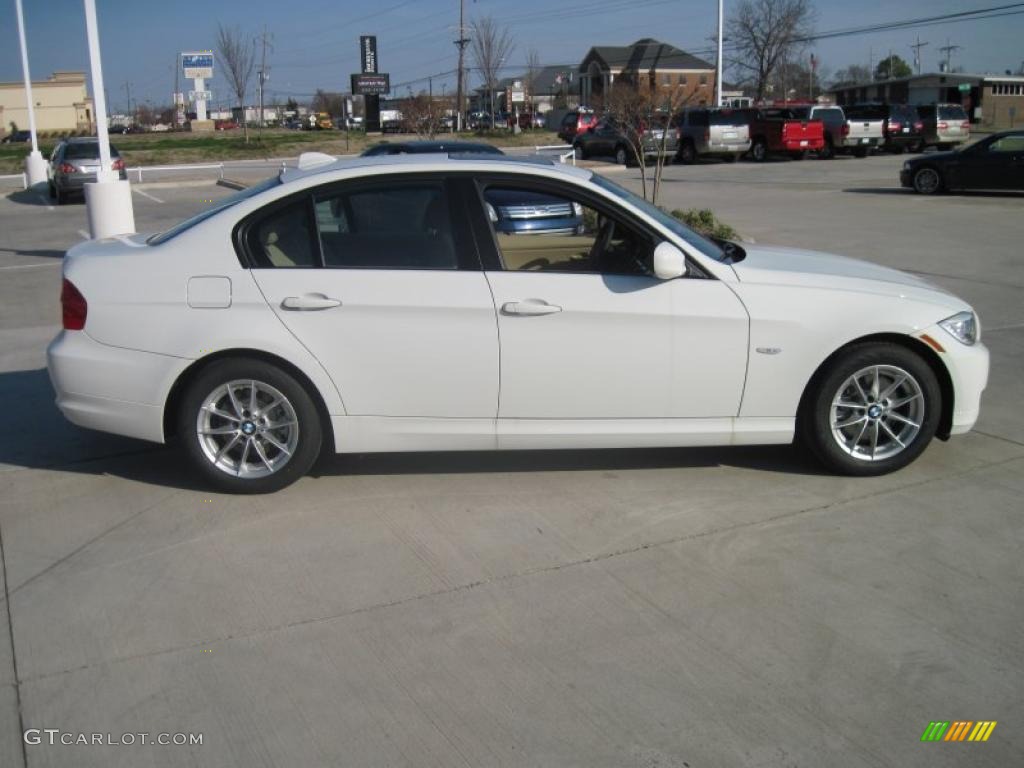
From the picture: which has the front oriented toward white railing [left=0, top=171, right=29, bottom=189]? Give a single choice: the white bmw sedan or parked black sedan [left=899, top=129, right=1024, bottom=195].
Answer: the parked black sedan

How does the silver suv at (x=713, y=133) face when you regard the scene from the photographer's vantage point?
facing away from the viewer and to the left of the viewer

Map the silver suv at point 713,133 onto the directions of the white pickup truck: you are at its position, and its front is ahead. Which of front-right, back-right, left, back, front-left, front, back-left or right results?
left

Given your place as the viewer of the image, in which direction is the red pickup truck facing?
facing away from the viewer and to the left of the viewer

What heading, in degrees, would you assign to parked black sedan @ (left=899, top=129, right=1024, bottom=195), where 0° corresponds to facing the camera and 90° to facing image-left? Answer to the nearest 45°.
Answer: approximately 90°

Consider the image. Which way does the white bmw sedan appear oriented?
to the viewer's right

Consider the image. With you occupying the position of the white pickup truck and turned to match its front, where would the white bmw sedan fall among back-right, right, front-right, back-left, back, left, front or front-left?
back-left

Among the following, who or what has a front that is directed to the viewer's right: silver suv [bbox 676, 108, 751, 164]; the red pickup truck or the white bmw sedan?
the white bmw sedan

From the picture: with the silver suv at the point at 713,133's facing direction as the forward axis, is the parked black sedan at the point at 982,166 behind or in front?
behind

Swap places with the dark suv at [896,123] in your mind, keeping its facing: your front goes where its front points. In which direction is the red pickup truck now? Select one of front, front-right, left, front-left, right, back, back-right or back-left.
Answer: left

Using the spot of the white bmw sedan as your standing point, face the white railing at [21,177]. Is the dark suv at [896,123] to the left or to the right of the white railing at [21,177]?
right

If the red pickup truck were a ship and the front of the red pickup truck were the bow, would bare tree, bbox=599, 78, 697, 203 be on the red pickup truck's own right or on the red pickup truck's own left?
on the red pickup truck's own left
